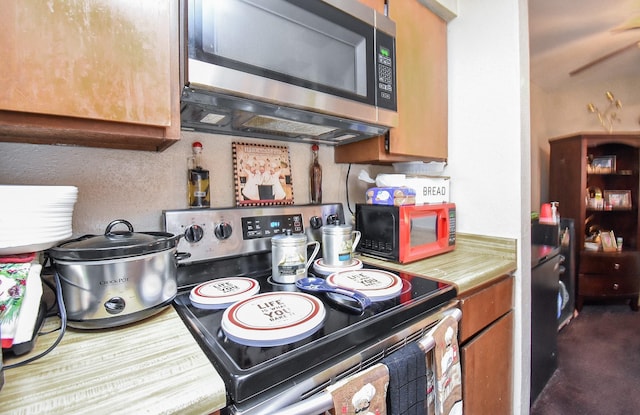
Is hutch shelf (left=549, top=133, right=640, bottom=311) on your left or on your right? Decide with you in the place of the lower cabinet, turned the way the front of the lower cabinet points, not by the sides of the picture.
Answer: on your left

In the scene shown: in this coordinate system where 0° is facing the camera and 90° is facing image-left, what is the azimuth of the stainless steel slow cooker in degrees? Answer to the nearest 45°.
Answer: approximately 0°

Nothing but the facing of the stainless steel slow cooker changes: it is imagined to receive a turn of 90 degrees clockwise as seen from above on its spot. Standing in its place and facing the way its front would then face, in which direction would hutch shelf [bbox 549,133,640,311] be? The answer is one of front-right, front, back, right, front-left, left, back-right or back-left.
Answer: back

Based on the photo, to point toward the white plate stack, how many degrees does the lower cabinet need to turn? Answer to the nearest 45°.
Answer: approximately 90° to its right

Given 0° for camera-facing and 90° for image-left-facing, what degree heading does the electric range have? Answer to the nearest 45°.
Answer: approximately 315°

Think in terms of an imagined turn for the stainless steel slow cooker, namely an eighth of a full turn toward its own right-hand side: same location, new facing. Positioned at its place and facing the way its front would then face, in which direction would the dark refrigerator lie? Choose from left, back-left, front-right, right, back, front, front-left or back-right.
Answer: back-left

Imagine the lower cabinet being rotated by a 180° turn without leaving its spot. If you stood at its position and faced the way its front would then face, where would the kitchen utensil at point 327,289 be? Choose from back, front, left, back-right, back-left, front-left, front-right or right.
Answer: left
